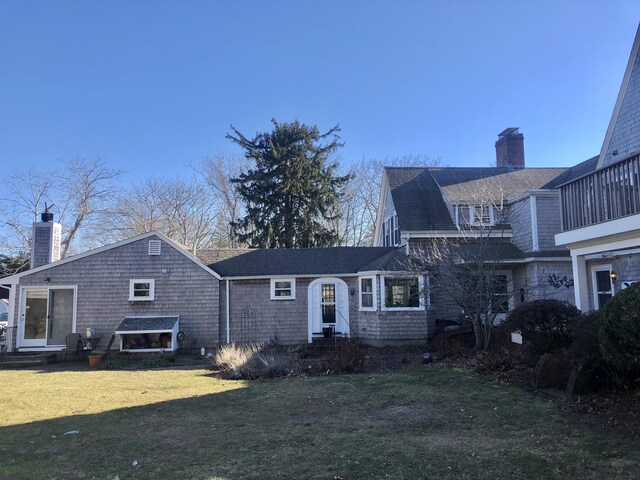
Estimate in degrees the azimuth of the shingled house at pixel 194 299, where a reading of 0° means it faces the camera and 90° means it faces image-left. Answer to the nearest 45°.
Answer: approximately 0°

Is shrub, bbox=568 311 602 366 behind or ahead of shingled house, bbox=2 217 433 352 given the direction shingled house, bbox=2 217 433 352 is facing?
ahead

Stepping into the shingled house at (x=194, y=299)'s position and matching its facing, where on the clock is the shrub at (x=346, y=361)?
The shrub is roughly at 11 o'clock from the shingled house.

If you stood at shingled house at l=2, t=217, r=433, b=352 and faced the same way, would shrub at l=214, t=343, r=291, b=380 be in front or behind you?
in front

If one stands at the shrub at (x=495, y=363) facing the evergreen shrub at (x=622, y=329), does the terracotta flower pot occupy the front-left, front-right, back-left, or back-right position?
back-right

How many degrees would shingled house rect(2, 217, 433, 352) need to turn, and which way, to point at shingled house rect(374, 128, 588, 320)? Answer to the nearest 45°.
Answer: approximately 90° to its left

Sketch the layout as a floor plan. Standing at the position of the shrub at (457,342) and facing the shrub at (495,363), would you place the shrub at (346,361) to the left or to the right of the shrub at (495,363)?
right
